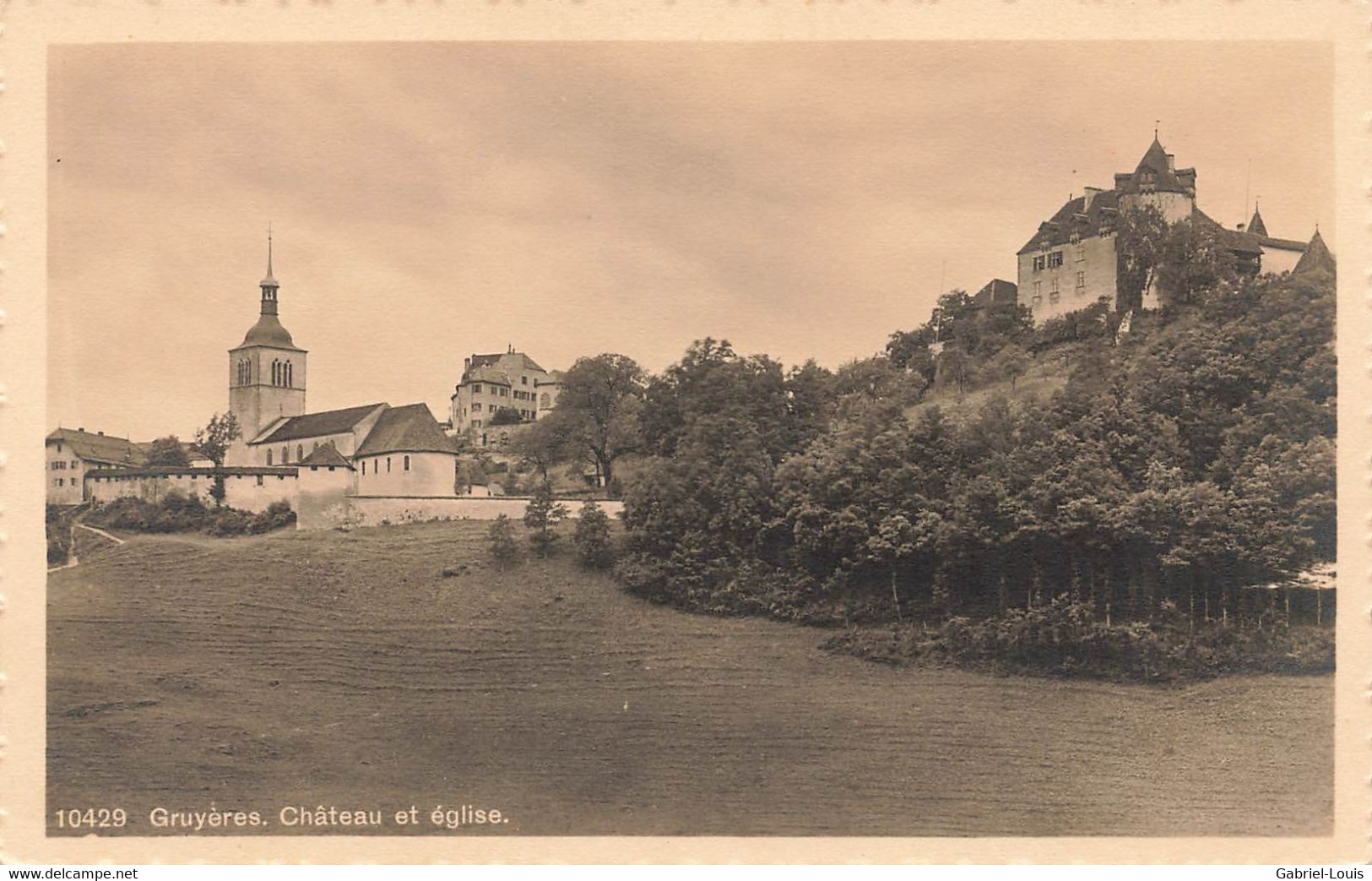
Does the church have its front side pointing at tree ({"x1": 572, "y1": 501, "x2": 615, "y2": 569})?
no

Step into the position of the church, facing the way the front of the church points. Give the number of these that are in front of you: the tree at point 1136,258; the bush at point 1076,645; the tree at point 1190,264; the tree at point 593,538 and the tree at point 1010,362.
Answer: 0

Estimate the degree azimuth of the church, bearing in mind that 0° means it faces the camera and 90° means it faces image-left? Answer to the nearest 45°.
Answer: approximately 135°

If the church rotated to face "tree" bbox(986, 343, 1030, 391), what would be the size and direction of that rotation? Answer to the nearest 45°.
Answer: approximately 135° to its right

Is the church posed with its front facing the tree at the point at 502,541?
no

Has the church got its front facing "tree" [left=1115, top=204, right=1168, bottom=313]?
no

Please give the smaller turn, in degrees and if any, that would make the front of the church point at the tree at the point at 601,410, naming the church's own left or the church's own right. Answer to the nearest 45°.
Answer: approximately 135° to the church's own right

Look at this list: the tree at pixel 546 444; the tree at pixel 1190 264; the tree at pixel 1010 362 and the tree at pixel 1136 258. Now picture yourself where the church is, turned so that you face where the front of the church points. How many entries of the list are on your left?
0

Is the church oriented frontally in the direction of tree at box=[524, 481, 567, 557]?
no

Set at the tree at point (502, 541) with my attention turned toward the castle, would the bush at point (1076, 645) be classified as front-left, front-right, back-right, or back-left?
front-right

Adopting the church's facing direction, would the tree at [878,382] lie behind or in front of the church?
behind

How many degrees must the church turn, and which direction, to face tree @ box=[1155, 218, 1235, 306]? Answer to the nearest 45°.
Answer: approximately 135° to its right
